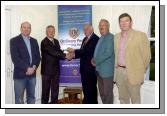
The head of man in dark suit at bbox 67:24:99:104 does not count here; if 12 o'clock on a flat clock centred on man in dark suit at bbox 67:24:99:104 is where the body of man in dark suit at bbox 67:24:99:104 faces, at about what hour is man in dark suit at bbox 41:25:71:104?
man in dark suit at bbox 41:25:71:104 is roughly at 2 o'clock from man in dark suit at bbox 67:24:99:104.

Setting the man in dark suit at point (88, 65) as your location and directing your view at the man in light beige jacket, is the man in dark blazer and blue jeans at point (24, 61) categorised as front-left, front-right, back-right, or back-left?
back-right

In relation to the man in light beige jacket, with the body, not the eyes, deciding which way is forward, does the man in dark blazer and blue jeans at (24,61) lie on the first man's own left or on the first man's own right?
on the first man's own right

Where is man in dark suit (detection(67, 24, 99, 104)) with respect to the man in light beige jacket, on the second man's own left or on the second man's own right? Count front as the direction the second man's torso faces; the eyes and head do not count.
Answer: on the second man's own right

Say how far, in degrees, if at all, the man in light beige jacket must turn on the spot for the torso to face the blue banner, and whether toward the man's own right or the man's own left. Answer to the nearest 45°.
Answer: approximately 90° to the man's own right
